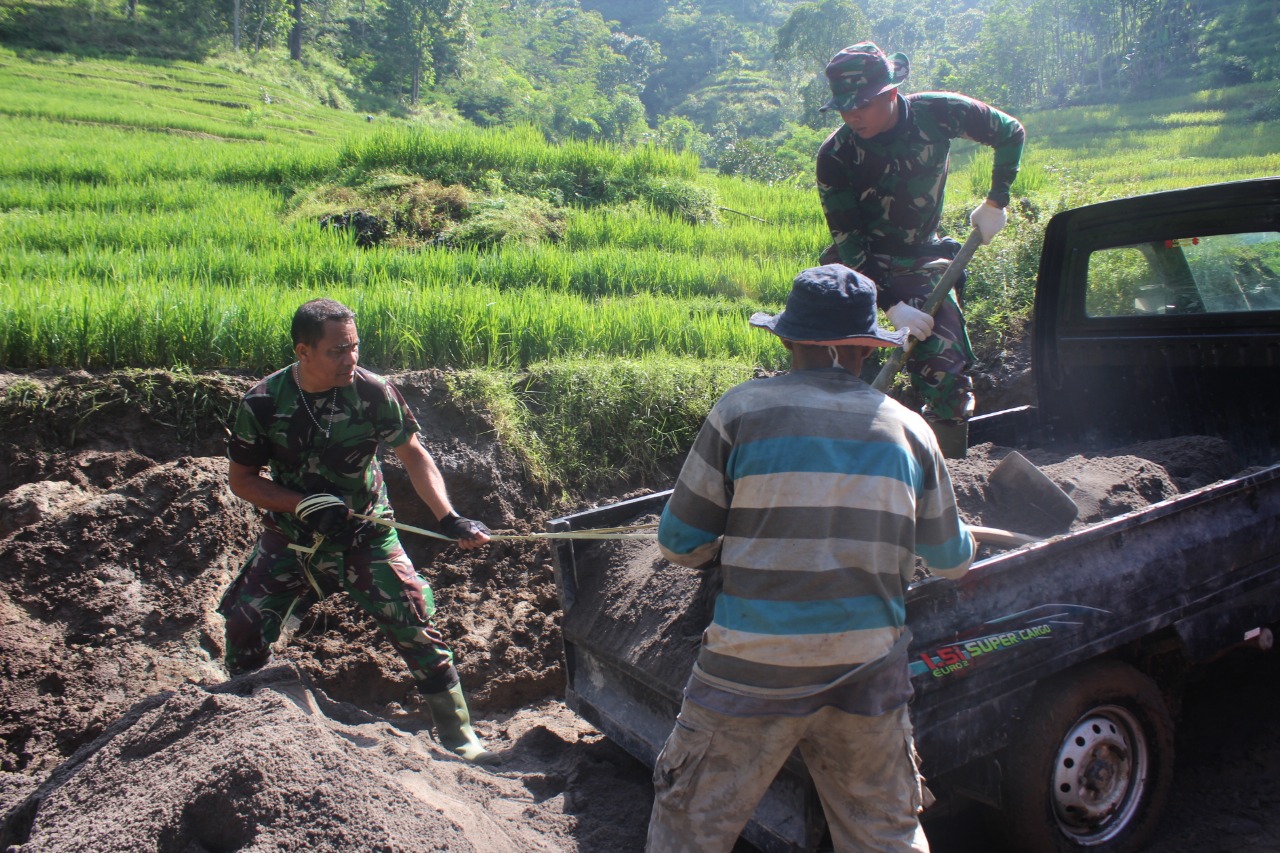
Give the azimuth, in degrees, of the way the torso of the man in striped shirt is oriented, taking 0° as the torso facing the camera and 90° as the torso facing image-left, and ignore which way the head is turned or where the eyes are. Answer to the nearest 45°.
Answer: approximately 180°

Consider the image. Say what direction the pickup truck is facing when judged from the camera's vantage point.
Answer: facing away from the viewer and to the right of the viewer

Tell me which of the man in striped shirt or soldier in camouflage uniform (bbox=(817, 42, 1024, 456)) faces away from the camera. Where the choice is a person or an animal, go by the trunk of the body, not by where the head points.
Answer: the man in striped shirt

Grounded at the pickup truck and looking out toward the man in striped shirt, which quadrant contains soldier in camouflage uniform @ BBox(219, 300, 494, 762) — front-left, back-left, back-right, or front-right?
front-right

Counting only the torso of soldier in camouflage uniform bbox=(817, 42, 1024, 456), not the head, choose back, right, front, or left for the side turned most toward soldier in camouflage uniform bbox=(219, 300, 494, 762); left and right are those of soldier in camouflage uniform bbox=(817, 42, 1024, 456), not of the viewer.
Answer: front

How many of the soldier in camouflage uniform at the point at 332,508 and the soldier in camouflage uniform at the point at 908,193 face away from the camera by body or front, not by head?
0

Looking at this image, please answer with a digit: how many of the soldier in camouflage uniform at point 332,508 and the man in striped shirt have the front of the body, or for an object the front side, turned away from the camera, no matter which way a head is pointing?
1

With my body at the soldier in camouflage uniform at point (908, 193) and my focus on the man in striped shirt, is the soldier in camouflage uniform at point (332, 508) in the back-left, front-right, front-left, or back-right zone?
front-right

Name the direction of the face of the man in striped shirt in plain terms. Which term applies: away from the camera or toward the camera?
away from the camera

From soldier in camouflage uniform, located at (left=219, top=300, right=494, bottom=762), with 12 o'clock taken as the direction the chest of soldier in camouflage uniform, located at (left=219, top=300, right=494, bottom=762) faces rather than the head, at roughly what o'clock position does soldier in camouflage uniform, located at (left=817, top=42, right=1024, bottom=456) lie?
soldier in camouflage uniform, located at (left=817, top=42, right=1024, bottom=456) is roughly at 10 o'clock from soldier in camouflage uniform, located at (left=219, top=300, right=494, bottom=762).

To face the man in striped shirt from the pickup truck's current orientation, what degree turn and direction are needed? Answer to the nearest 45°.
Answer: approximately 180°

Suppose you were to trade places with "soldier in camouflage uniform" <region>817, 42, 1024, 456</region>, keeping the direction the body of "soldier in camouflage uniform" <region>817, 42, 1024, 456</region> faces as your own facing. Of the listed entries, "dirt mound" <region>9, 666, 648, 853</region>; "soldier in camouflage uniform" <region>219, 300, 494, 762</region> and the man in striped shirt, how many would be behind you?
0

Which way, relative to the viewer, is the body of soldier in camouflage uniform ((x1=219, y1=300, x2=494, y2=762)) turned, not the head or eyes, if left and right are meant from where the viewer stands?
facing the viewer and to the right of the viewer

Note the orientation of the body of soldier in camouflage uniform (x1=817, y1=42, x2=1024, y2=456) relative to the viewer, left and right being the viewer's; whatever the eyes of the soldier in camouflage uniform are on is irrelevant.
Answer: facing the viewer and to the left of the viewer

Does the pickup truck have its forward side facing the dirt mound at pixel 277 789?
no

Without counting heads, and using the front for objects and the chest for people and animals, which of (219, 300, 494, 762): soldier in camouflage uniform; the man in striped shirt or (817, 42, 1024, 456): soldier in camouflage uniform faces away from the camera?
the man in striped shirt

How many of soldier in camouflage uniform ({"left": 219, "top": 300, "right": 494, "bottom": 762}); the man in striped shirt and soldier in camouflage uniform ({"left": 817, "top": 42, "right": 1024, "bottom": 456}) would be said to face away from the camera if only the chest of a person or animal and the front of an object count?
1

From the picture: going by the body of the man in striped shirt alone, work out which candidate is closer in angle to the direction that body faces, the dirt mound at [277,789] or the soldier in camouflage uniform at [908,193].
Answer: the soldier in camouflage uniform
